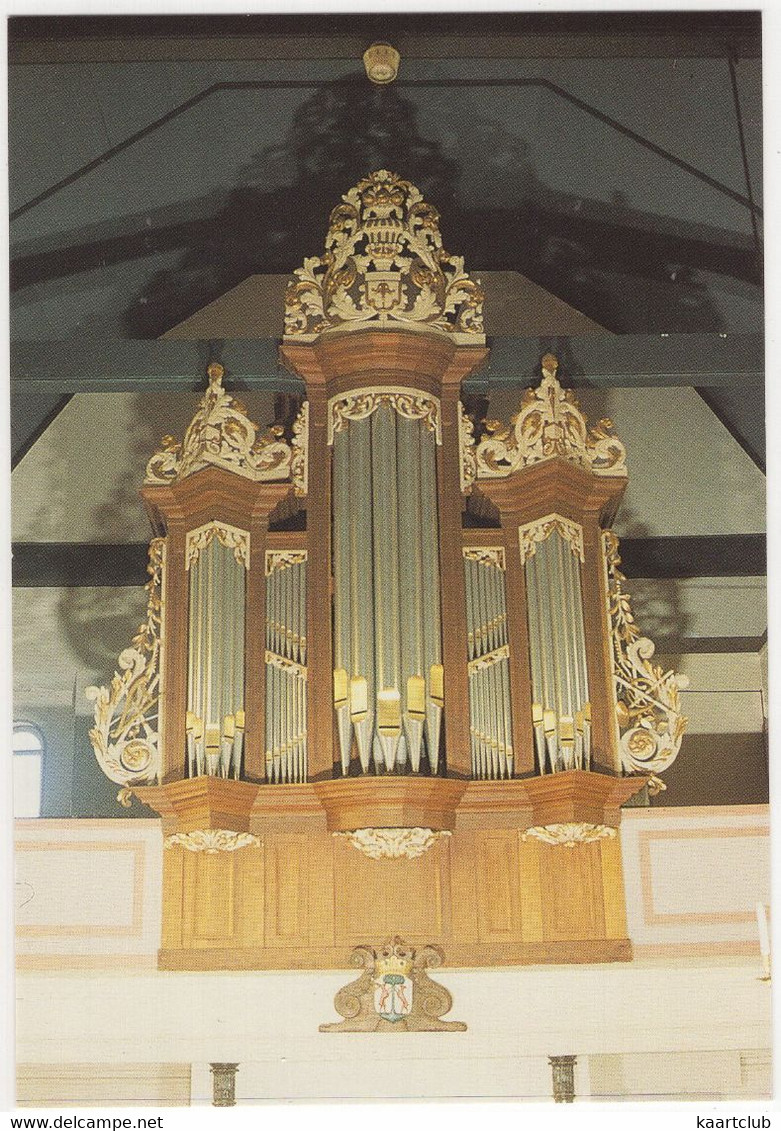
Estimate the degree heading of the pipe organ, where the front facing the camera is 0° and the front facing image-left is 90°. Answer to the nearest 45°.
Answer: approximately 0°
